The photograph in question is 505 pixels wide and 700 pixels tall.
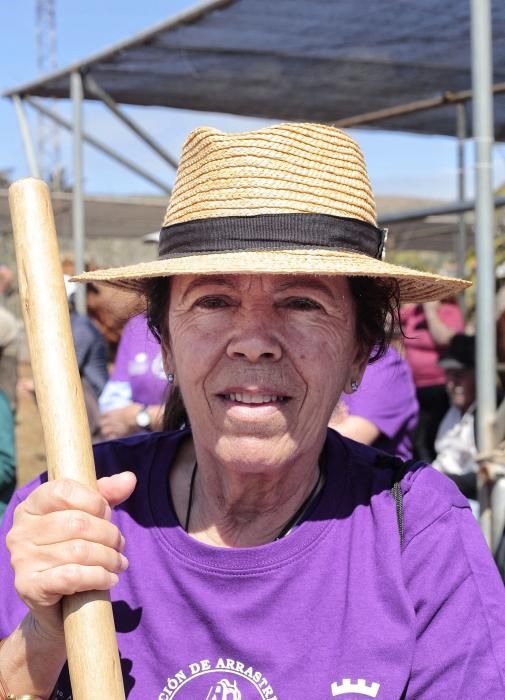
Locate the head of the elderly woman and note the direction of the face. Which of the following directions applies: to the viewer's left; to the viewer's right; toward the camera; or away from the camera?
toward the camera

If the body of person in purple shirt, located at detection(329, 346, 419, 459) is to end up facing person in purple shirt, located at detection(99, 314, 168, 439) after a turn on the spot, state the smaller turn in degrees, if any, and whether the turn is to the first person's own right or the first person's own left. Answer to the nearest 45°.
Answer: approximately 45° to the first person's own right

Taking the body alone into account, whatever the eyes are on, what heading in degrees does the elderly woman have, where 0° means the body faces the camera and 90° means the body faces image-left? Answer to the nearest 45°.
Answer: approximately 0°

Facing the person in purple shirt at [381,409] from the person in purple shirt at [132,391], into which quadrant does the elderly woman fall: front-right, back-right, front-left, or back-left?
front-right

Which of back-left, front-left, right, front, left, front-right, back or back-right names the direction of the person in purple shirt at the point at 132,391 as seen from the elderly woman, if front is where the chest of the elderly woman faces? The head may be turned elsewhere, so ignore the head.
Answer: back

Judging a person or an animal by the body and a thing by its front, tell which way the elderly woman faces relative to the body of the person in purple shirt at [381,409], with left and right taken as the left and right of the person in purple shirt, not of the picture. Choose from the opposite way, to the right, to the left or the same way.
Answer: to the left

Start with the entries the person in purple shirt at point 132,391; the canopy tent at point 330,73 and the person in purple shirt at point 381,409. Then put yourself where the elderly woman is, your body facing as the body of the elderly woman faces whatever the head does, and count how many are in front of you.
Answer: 0

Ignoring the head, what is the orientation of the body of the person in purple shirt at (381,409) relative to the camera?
to the viewer's left

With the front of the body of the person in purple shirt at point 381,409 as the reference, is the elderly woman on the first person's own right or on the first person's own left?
on the first person's own left
